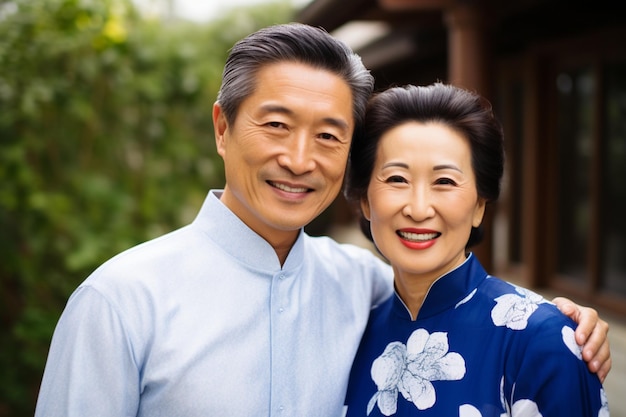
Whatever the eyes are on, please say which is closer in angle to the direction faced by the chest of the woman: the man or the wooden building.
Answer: the man

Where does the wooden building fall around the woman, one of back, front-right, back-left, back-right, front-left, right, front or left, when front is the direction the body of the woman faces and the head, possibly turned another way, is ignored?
back-right

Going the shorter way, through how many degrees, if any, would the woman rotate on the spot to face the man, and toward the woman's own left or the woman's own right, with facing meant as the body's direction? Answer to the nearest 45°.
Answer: approximately 45° to the woman's own right

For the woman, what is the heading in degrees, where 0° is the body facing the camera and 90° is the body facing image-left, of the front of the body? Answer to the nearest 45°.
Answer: approximately 45°
